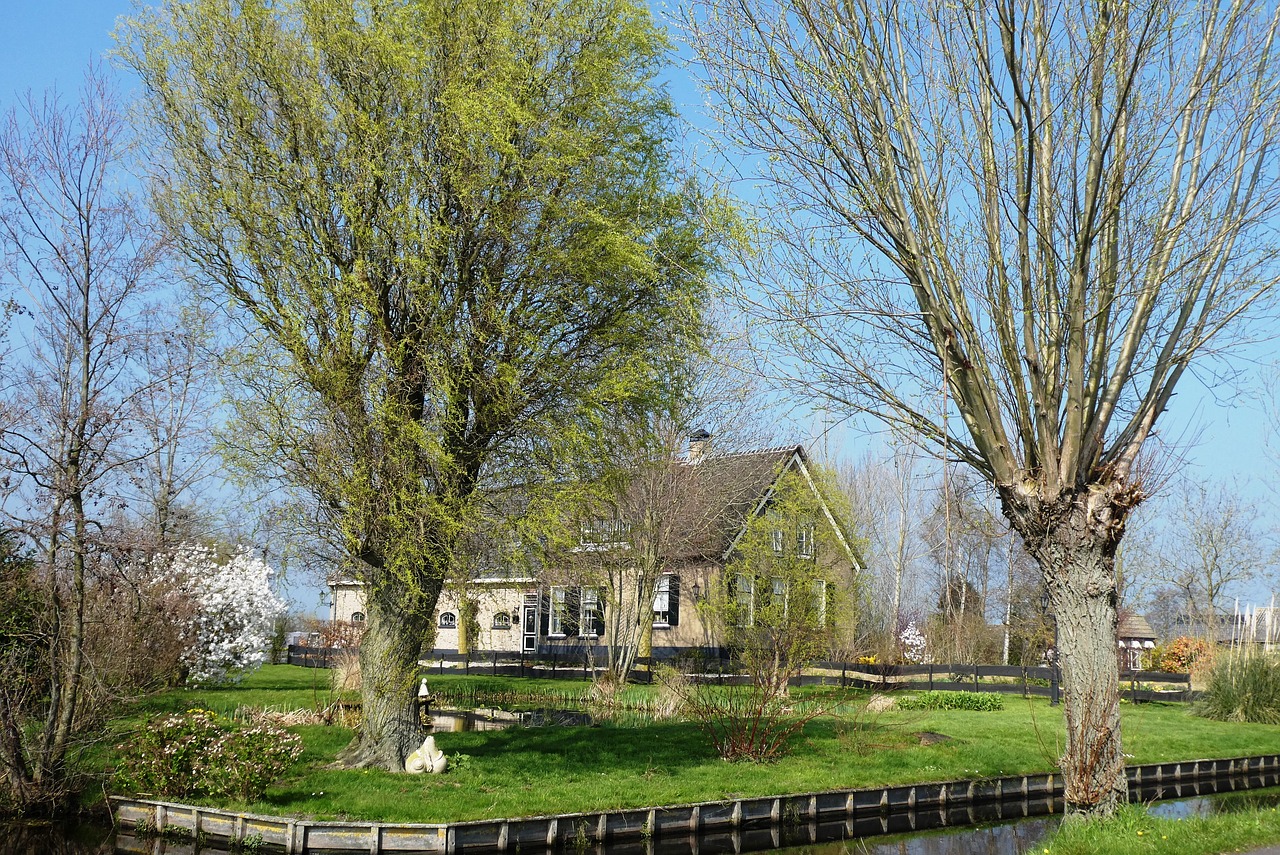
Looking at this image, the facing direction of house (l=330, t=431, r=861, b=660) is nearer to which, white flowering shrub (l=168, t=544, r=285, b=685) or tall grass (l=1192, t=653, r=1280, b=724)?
the white flowering shrub

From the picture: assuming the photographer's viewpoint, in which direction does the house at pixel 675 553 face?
facing the viewer and to the left of the viewer

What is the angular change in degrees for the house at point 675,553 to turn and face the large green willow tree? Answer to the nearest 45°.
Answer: approximately 45° to its left

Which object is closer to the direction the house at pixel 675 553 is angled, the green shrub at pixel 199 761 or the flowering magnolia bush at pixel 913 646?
the green shrub

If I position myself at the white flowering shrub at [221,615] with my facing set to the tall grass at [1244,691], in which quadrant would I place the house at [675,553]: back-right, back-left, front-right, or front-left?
front-left

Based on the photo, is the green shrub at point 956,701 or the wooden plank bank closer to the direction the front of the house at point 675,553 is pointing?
the wooden plank bank
